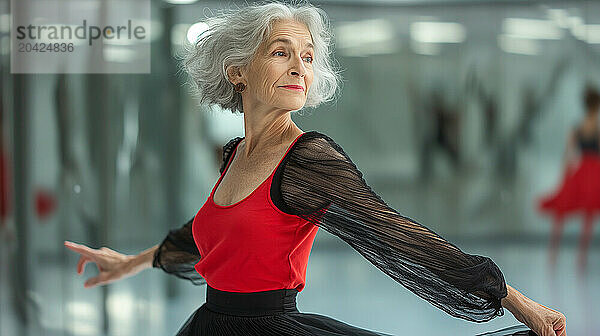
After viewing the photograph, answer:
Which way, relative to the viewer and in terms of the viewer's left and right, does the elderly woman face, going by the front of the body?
facing the viewer and to the left of the viewer

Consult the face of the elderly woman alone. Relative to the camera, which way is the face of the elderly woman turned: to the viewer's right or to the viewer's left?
to the viewer's right
